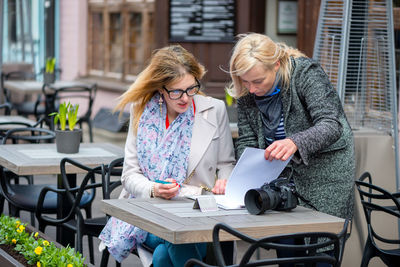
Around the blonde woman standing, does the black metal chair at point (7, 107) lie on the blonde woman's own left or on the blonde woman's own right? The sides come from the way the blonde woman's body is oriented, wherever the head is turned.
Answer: on the blonde woman's own right

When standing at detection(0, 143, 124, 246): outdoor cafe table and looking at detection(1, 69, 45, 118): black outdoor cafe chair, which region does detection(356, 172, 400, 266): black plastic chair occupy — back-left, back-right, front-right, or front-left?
back-right

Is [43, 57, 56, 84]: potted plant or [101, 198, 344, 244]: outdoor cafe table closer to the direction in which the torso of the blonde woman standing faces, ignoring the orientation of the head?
the outdoor cafe table
